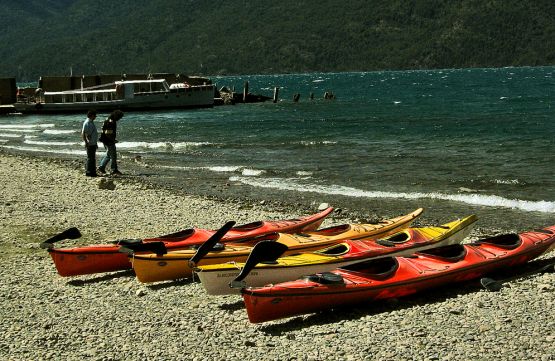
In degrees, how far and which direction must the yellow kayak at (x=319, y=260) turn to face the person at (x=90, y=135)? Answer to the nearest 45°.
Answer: approximately 90° to its left

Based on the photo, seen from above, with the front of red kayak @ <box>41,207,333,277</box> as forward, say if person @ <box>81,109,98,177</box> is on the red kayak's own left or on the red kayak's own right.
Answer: on the red kayak's own left

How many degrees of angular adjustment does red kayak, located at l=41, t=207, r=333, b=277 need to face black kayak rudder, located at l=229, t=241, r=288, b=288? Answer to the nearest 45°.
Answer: approximately 90° to its right

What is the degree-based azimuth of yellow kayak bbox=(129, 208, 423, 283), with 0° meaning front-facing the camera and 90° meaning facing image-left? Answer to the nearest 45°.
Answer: approximately 225°

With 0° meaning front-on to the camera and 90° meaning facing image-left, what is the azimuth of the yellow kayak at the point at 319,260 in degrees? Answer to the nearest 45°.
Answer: approximately 225°

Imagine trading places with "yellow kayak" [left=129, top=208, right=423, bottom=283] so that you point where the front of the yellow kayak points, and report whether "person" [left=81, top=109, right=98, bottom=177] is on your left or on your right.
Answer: on your left

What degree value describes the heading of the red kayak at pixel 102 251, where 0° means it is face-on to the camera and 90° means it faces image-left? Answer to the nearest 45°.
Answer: approximately 225°

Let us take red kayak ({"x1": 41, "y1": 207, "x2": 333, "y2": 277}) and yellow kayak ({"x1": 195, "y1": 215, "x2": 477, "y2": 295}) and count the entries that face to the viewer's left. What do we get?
0

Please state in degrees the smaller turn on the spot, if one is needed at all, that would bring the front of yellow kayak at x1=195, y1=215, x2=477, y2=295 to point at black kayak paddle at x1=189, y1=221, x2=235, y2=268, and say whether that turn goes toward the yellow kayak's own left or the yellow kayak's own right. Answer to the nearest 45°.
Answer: approximately 135° to the yellow kayak's own left
